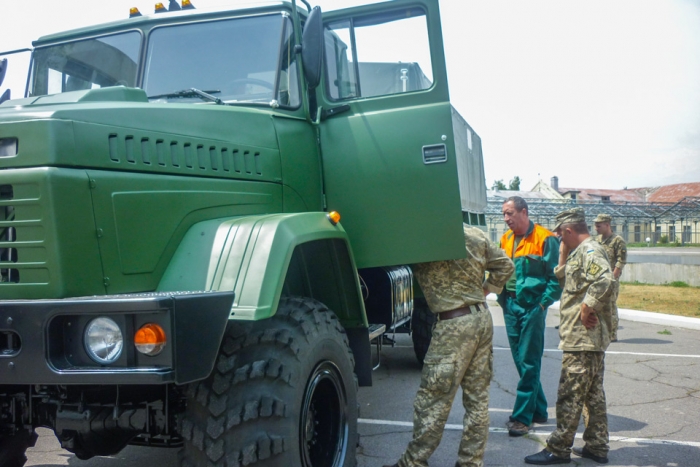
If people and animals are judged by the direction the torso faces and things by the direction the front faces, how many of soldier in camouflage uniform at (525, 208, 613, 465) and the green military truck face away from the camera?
0

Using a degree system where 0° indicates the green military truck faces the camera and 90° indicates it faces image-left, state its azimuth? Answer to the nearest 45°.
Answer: approximately 45°

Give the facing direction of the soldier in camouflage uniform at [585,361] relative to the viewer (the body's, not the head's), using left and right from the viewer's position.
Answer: facing to the left of the viewer

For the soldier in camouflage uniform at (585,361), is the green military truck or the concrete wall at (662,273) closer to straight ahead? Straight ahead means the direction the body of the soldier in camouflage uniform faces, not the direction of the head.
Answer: the green military truck

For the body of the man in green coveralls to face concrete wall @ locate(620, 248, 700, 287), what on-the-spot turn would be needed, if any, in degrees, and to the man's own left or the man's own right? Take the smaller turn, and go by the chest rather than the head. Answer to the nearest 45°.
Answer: approximately 135° to the man's own right

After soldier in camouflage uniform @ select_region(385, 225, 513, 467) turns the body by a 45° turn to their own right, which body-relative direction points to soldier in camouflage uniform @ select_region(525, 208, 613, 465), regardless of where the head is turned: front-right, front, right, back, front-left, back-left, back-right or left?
front-right

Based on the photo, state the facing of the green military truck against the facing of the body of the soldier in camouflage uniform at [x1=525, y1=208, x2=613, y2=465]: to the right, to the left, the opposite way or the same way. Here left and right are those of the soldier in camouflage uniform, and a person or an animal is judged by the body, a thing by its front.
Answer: to the left

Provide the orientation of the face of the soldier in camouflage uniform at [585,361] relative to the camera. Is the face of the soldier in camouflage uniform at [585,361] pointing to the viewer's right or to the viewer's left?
to the viewer's left

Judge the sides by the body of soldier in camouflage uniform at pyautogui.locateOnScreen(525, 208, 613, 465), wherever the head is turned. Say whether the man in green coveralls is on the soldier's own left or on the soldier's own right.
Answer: on the soldier's own right

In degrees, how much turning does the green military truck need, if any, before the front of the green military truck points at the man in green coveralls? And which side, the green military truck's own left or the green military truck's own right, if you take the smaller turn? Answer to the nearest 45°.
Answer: approximately 90° to the green military truck's own left

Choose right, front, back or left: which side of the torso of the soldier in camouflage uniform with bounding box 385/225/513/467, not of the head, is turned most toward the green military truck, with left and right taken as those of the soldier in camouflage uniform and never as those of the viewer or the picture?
front

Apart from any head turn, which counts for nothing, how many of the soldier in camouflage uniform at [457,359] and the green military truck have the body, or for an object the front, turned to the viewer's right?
0
